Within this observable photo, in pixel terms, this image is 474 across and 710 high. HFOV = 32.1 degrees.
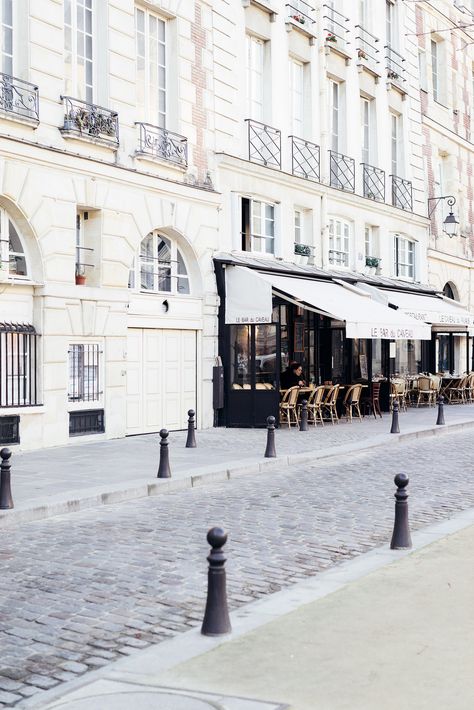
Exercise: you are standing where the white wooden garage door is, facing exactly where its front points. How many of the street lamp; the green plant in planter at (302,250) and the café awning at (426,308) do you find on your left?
3

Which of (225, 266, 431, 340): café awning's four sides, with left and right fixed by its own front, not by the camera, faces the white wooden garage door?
right

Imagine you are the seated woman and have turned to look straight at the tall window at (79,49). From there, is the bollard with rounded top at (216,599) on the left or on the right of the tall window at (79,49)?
left

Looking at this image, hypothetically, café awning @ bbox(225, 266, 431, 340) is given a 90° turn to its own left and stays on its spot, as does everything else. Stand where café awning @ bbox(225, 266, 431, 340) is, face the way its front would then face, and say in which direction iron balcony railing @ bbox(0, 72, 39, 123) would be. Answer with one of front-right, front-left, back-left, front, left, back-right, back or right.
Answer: back

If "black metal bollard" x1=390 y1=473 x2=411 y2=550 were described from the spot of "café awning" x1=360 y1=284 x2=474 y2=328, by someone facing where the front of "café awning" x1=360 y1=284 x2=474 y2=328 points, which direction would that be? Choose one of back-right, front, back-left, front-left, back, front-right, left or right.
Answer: front-right

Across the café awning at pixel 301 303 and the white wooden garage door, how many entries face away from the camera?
0

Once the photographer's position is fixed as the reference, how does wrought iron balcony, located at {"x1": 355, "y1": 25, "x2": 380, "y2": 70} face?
facing the viewer and to the right of the viewer

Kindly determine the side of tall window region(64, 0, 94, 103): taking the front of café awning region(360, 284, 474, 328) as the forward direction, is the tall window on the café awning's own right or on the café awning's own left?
on the café awning's own right

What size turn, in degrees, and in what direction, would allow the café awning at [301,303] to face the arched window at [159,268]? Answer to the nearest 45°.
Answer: approximately 90° to its right

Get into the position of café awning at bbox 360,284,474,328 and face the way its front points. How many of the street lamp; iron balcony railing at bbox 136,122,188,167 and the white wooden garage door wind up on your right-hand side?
2

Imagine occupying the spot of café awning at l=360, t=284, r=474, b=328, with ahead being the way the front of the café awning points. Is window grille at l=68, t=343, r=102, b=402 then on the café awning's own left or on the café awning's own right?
on the café awning's own right
